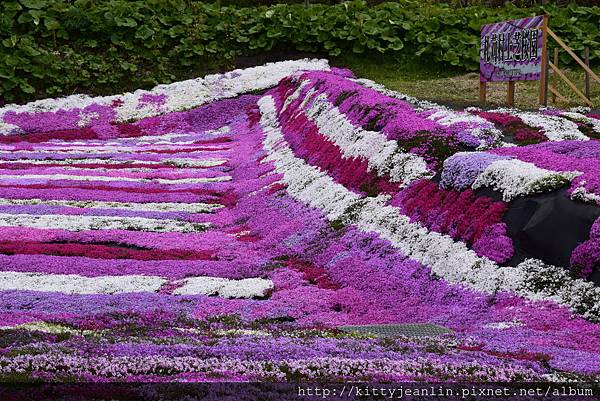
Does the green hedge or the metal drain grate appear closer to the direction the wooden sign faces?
the metal drain grate

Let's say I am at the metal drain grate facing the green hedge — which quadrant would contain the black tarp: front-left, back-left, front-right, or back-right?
front-right

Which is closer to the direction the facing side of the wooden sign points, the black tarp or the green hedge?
the black tarp

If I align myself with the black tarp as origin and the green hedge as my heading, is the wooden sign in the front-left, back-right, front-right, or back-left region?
front-right

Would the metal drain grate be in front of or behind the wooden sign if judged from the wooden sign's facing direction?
in front

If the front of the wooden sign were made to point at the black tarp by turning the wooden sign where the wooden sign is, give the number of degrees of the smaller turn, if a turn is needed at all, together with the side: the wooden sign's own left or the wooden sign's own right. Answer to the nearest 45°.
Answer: approximately 45° to the wooden sign's own left

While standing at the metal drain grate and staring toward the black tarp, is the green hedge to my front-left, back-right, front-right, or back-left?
front-left

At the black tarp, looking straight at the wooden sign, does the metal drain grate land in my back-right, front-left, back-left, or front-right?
back-left

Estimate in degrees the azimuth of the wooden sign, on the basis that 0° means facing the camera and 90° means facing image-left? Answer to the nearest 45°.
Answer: approximately 45°
